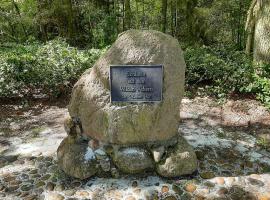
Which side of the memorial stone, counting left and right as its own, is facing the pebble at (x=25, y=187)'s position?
right

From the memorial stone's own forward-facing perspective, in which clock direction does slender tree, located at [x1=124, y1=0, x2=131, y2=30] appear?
The slender tree is roughly at 6 o'clock from the memorial stone.

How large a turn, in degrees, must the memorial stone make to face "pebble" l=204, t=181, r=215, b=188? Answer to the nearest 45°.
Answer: approximately 45° to its left

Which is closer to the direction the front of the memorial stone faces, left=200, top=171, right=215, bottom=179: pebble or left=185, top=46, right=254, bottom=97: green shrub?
the pebble

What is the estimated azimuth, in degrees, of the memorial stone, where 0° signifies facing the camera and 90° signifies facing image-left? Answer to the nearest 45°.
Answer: approximately 0°

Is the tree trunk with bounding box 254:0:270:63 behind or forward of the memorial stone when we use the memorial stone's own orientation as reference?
behind

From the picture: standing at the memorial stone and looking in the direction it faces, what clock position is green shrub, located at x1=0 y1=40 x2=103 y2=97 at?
The green shrub is roughly at 5 o'clock from the memorial stone.

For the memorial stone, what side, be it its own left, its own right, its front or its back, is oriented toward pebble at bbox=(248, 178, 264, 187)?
left

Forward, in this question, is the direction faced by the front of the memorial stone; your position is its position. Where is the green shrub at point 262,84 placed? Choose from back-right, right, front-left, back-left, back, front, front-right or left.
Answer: back-left

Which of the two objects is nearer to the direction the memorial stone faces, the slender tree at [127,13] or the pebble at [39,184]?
the pebble

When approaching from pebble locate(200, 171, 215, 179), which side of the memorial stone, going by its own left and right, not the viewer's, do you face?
left
